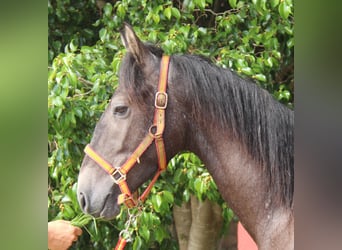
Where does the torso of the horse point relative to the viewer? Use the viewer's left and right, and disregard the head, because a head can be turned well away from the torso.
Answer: facing to the left of the viewer
